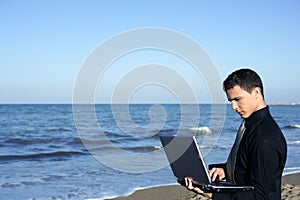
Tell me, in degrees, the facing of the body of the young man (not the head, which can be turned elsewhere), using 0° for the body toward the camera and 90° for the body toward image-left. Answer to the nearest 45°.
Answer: approximately 90°
